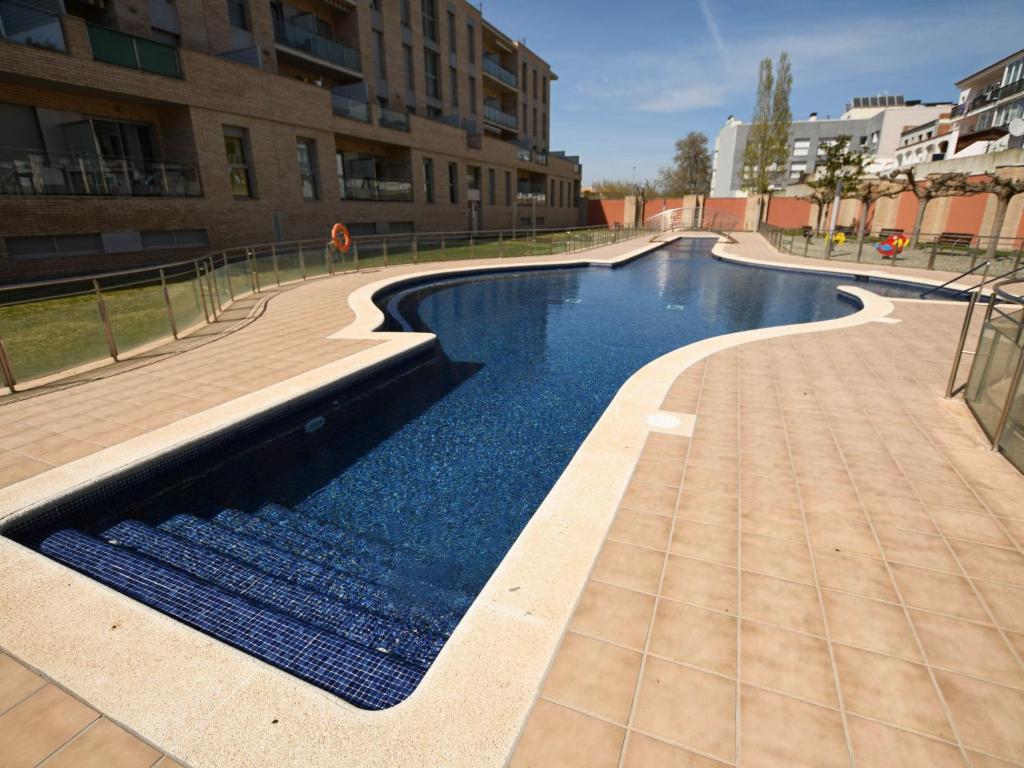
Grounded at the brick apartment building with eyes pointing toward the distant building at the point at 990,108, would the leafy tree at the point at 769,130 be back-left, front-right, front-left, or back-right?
front-left

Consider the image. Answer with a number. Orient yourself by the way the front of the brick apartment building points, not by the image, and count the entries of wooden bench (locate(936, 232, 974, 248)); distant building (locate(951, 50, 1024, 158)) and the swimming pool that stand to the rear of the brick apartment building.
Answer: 0

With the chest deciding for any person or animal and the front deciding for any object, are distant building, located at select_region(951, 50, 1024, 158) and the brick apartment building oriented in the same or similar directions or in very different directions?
very different directions

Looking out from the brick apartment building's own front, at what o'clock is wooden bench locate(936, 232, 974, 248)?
The wooden bench is roughly at 11 o'clock from the brick apartment building.

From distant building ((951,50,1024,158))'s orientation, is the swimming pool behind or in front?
in front

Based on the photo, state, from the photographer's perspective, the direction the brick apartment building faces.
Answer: facing the viewer and to the right of the viewer

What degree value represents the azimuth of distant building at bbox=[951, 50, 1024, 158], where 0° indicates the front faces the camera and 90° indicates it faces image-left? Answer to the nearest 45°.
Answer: approximately 45°

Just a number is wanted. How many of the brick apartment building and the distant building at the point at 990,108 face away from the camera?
0

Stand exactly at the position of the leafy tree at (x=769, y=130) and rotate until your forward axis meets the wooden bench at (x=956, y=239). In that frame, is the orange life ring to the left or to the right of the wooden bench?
right

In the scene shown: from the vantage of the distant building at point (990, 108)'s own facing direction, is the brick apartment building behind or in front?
in front

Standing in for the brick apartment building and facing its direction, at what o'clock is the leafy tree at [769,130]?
The leafy tree is roughly at 10 o'clock from the brick apartment building.

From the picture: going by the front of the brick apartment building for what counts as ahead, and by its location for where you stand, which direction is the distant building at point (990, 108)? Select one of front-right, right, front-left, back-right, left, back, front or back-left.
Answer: front-left
